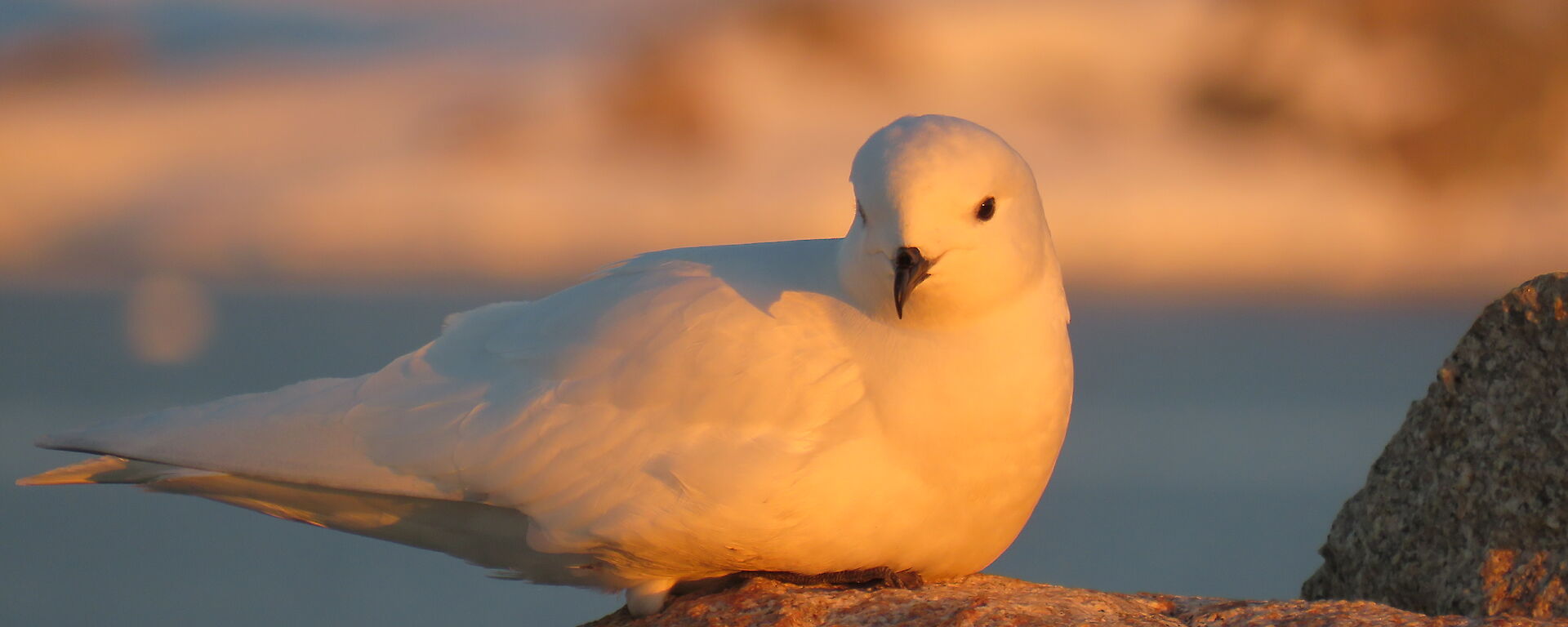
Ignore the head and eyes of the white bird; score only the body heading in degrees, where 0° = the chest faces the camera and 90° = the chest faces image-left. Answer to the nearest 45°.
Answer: approximately 270°

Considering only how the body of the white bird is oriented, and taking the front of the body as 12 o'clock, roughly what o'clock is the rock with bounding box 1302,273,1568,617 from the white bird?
The rock is roughly at 12 o'clock from the white bird.
